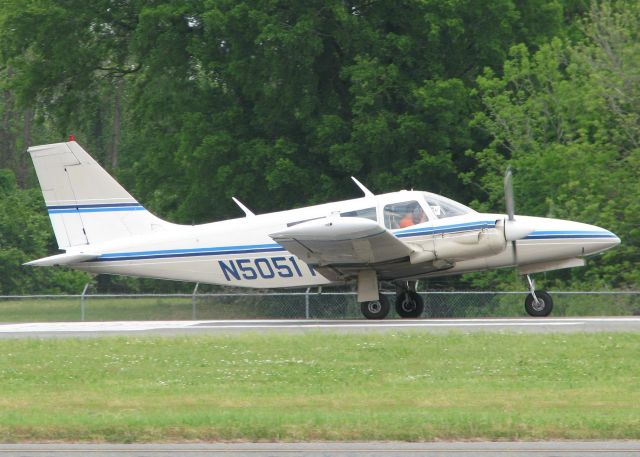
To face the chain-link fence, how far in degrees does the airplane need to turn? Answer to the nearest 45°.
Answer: approximately 90° to its left

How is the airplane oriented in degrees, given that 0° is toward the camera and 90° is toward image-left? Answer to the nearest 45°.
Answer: approximately 270°

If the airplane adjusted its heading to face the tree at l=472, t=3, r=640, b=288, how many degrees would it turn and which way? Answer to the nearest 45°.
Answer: approximately 45° to its left

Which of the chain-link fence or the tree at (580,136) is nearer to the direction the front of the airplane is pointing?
the tree
